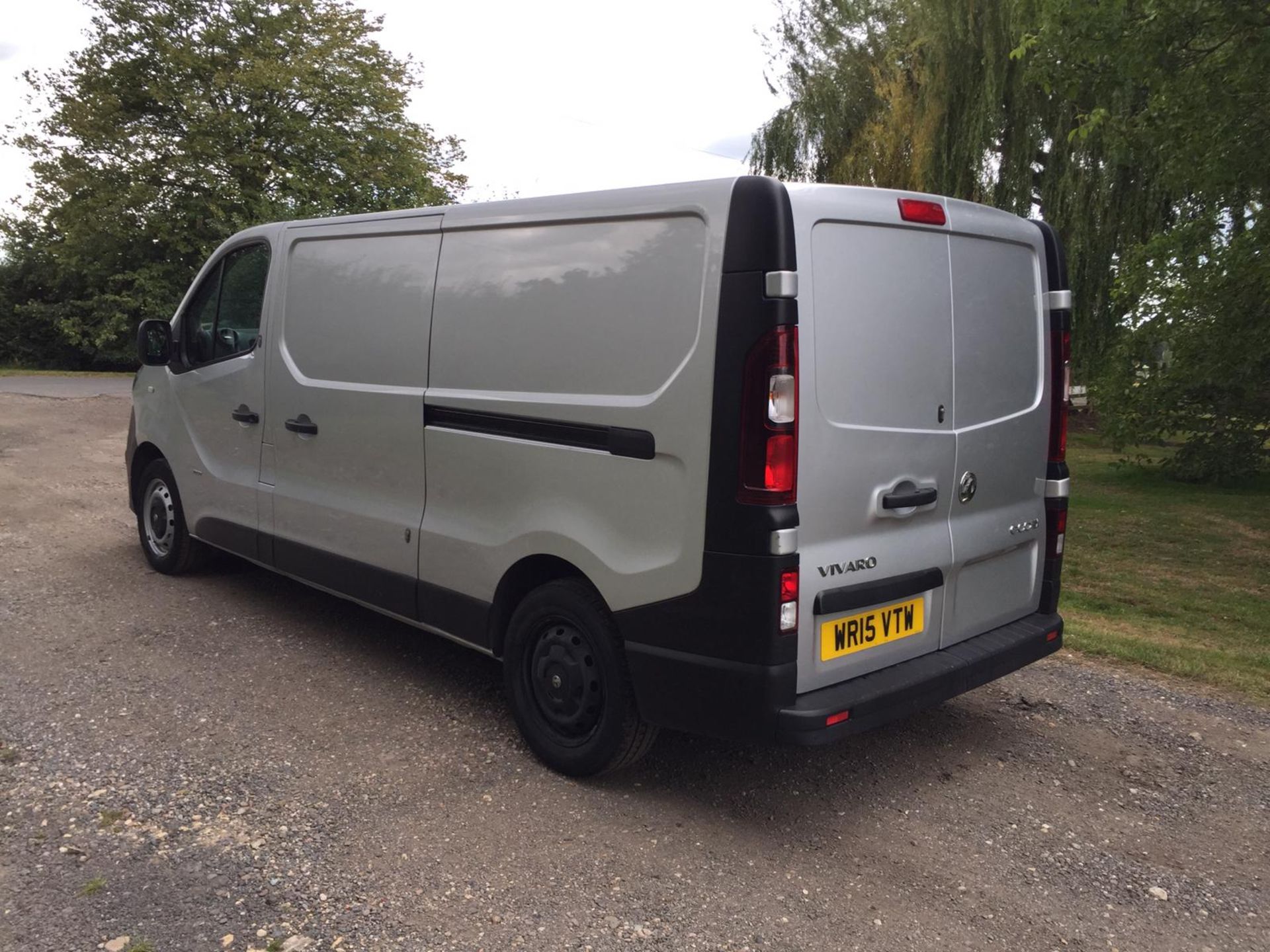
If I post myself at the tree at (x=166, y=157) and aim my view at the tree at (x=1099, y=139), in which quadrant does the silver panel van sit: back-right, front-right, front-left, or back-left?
front-right

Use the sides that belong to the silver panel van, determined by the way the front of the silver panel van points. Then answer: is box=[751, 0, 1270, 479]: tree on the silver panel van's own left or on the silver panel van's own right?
on the silver panel van's own right

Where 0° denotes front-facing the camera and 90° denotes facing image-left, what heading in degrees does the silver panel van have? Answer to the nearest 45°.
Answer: approximately 135°

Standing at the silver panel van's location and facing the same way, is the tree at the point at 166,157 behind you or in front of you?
in front
